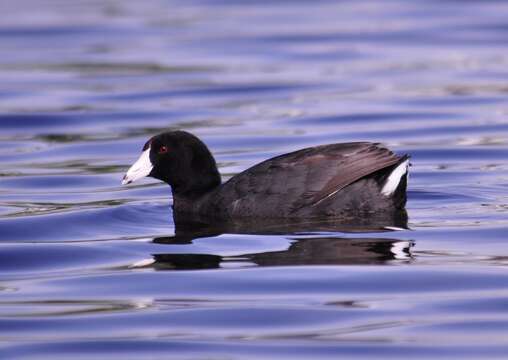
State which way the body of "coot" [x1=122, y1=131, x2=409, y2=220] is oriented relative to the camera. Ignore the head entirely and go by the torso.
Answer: to the viewer's left
